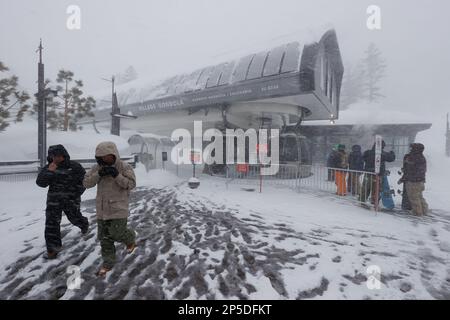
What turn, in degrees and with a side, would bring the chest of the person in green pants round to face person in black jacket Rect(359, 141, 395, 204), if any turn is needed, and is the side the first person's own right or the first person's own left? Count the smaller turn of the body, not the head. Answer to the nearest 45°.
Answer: approximately 135° to the first person's own left

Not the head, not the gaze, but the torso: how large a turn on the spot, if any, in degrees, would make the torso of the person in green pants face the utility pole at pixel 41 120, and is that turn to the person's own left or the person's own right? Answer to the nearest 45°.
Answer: approximately 135° to the person's own right

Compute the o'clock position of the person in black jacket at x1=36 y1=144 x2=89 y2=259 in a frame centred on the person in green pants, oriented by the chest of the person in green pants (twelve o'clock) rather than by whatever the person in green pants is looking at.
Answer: The person in black jacket is roughly at 3 o'clock from the person in green pants.

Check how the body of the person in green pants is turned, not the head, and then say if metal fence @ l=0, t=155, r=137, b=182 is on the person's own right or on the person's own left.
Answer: on the person's own right

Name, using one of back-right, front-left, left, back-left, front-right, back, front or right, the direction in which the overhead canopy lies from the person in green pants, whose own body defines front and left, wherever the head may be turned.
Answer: back

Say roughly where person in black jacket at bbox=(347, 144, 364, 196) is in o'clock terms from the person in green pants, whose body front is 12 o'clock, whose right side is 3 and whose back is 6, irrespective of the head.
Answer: The person in black jacket is roughly at 7 o'clock from the person in green pants.

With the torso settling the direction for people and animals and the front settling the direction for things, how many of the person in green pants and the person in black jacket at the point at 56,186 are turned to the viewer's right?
0

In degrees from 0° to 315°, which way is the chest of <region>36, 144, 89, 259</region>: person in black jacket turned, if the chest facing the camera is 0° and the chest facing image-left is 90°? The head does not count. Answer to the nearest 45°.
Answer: approximately 45°

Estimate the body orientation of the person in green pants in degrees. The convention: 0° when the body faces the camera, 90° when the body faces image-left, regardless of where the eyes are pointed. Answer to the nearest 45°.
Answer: approximately 45°

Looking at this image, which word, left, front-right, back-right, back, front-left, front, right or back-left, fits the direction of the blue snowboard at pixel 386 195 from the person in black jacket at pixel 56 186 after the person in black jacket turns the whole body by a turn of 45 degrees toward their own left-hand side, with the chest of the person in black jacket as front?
left
